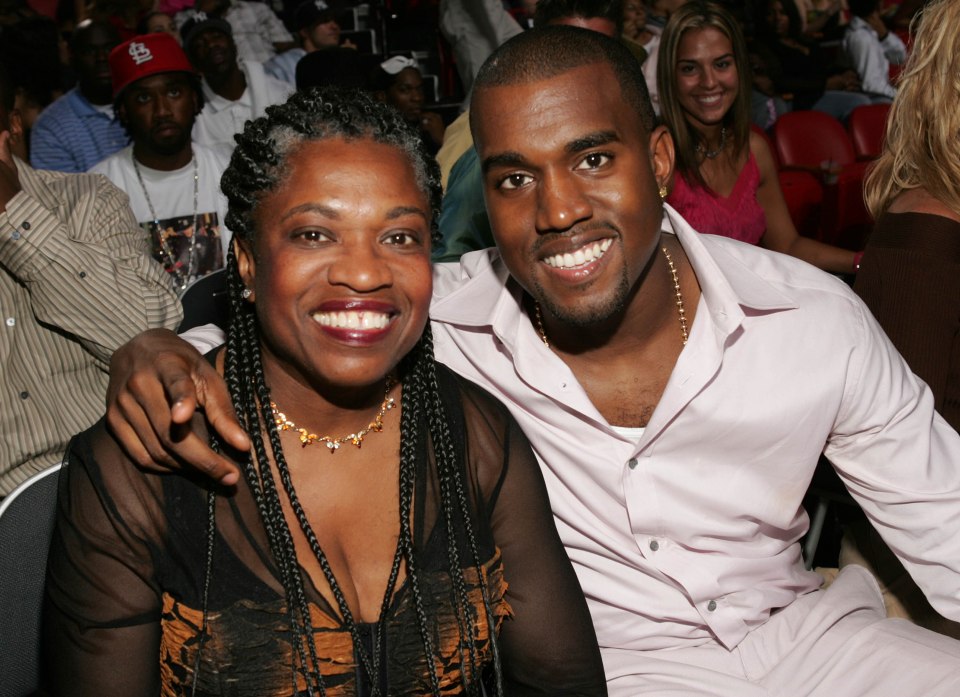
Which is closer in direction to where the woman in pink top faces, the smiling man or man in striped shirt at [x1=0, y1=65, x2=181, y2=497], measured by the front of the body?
the smiling man

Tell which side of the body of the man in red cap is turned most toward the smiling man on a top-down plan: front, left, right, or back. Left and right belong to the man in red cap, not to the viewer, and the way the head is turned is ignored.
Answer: front

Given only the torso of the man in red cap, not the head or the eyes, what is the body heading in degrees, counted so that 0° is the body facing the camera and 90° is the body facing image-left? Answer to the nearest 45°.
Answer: approximately 0°

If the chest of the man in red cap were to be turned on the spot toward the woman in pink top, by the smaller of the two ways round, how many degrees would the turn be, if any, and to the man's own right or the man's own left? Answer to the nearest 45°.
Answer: approximately 90° to the man's own left

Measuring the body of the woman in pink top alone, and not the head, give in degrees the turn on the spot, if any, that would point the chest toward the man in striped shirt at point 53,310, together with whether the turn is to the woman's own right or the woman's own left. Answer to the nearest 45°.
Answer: approximately 45° to the woman's own right

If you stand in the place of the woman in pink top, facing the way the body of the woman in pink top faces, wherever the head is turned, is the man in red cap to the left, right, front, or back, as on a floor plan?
right

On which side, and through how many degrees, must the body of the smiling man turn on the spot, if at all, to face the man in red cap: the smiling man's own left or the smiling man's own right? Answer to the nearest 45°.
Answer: approximately 135° to the smiling man's own right

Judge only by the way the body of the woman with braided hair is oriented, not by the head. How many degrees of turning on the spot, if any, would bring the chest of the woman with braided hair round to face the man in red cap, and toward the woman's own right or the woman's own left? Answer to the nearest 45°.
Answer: approximately 180°
